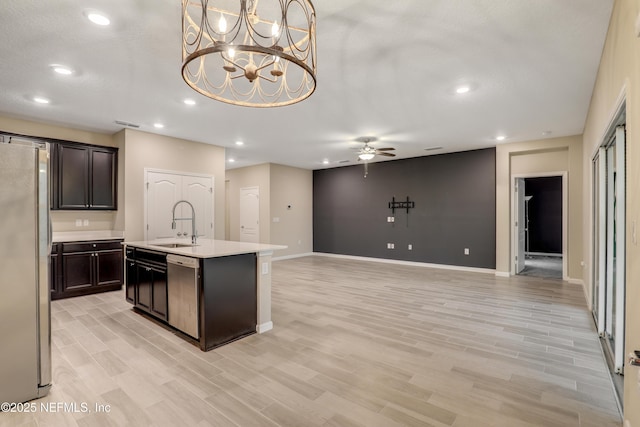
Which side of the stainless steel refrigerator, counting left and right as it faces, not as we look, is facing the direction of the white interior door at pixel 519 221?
front

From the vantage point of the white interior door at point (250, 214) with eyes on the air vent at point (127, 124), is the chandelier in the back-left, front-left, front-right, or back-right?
front-left

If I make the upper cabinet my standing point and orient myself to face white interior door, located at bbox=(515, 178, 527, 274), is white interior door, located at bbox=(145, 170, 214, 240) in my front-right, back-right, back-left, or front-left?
front-left

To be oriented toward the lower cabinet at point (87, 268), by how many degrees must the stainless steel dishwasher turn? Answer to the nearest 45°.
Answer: approximately 90° to its right

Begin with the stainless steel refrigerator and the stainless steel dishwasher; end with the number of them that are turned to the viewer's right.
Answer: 1

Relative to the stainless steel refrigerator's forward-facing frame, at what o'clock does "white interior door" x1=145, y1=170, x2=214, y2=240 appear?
The white interior door is roughly at 10 o'clock from the stainless steel refrigerator.

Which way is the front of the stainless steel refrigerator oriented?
to the viewer's right

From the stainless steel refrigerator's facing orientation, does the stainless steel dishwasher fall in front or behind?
in front

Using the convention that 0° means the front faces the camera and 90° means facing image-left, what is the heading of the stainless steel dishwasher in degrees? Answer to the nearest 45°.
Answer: approximately 45°

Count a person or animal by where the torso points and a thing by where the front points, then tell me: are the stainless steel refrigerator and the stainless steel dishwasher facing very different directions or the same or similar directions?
very different directions

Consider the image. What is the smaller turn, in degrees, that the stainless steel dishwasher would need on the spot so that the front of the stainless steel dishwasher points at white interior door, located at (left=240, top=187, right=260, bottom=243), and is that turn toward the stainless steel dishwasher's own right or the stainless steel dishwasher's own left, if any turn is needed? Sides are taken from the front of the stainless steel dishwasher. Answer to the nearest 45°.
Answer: approximately 135° to the stainless steel dishwasher's own right

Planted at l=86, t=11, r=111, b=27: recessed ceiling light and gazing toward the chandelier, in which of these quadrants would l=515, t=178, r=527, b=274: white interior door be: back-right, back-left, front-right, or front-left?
front-left

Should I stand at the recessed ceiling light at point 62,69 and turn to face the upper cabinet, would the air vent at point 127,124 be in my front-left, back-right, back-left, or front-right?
front-right
